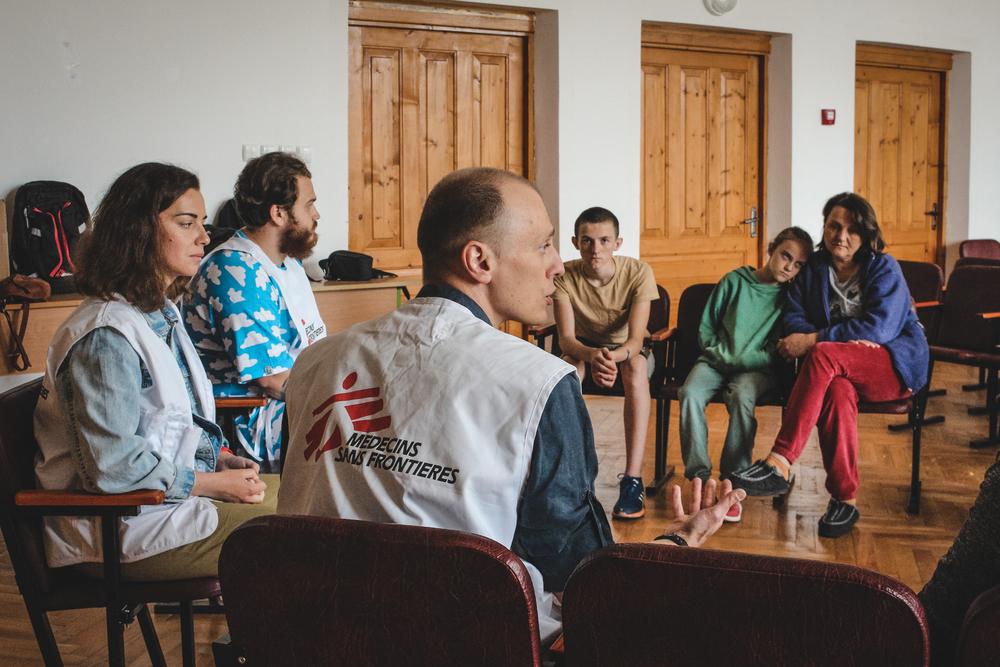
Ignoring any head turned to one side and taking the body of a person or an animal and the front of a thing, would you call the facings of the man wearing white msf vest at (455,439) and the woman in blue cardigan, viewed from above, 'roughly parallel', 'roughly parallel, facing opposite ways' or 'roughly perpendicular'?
roughly parallel, facing opposite ways

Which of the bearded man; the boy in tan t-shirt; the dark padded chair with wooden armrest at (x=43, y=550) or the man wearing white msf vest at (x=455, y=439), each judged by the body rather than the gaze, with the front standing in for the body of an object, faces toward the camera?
the boy in tan t-shirt

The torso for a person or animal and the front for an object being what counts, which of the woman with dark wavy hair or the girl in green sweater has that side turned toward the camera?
the girl in green sweater

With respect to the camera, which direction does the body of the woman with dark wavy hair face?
to the viewer's right

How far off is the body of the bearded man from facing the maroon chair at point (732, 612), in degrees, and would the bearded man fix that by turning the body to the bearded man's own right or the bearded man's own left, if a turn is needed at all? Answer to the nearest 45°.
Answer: approximately 90° to the bearded man's own right

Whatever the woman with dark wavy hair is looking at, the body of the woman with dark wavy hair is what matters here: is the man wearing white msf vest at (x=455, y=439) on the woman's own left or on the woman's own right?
on the woman's own right

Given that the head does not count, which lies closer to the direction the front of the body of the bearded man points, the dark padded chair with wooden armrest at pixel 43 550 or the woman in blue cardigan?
the woman in blue cardigan

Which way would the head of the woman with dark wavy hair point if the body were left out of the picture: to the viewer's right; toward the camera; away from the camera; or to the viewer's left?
to the viewer's right

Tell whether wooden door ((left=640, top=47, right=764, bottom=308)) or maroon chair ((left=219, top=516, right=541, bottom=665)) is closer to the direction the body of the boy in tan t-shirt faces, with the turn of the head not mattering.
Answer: the maroon chair

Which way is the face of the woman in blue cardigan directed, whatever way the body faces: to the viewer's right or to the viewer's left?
to the viewer's left

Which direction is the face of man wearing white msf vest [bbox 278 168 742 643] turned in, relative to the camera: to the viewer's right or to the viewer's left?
to the viewer's right

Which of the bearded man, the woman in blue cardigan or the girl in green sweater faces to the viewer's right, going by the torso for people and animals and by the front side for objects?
the bearded man

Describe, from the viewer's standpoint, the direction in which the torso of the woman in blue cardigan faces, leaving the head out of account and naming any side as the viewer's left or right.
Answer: facing the viewer and to the left of the viewer

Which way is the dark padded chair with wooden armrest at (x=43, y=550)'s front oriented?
to the viewer's right

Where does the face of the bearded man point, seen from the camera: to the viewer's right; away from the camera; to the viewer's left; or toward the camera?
to the viewer's right

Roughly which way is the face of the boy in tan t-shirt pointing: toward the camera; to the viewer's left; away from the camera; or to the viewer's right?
toward the camera

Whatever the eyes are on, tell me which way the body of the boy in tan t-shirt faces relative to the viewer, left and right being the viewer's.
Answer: facing the viewer

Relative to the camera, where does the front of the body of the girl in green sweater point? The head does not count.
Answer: toward the camera
